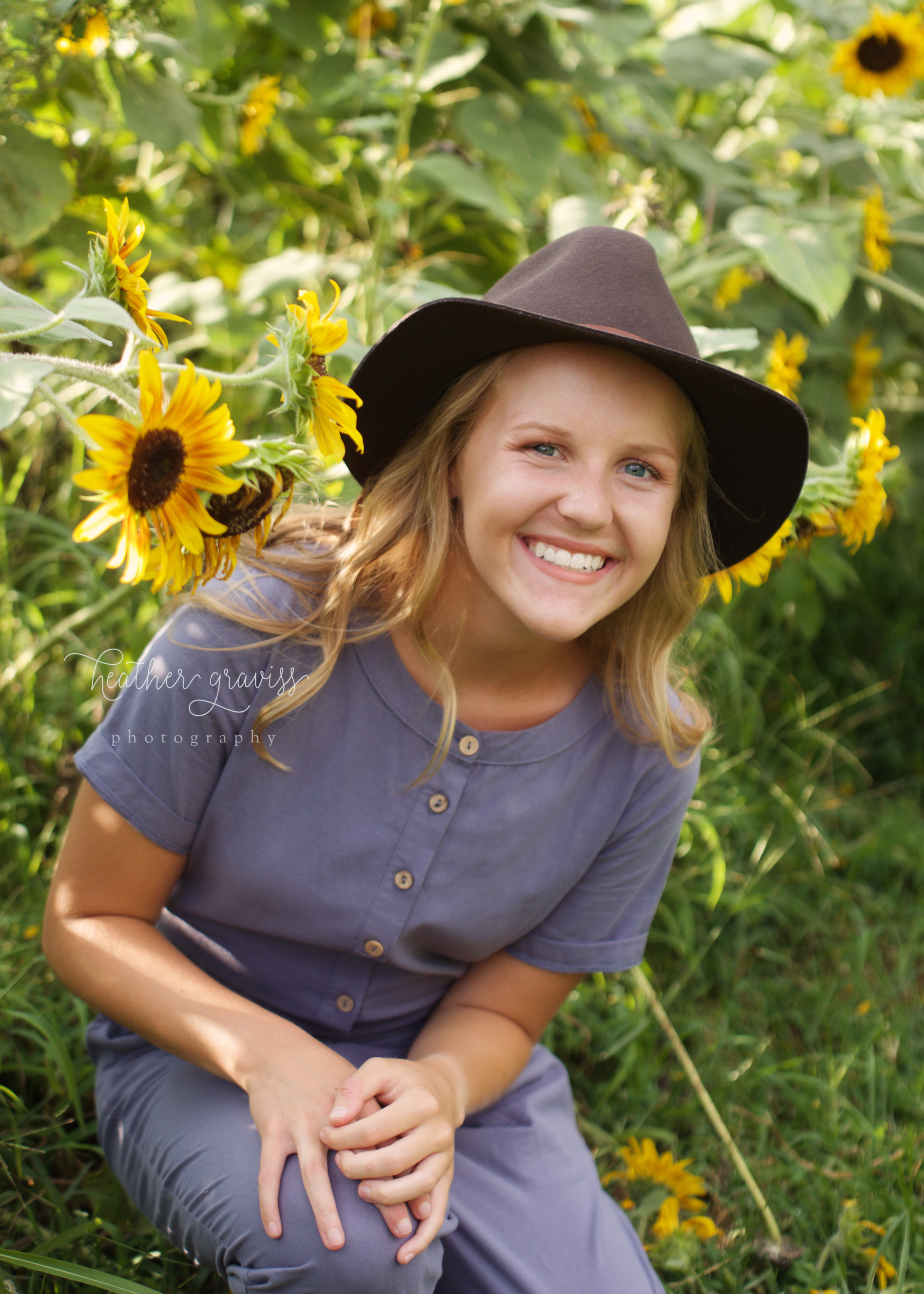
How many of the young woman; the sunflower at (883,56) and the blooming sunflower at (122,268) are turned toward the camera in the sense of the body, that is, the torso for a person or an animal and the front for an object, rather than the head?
2

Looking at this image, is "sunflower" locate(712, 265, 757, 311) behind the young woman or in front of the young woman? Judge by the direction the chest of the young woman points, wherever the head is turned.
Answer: behind

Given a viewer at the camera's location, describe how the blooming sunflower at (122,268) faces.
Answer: facing to the right of the viewer

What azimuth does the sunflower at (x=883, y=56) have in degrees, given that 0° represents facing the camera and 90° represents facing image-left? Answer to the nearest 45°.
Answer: approximately 0°

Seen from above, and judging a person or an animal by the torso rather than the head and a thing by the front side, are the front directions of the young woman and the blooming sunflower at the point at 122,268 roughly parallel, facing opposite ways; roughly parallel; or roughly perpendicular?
roughly perpendicular
